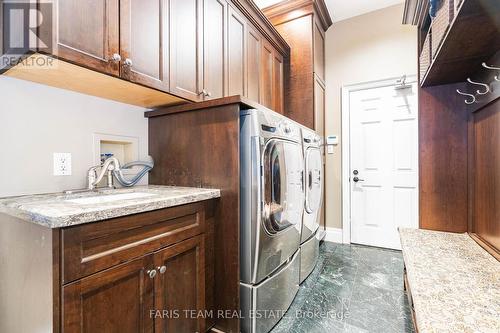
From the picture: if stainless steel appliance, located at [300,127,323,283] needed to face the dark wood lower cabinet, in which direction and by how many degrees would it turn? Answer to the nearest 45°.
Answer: approximately 135° to its right

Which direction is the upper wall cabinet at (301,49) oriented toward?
to the viewer's right

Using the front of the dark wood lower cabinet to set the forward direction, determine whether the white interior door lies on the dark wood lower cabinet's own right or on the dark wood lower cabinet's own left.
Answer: on the dark wood lower cabinet's own left

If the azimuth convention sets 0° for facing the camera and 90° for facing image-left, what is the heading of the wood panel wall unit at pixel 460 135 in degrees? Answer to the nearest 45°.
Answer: approximately 90°

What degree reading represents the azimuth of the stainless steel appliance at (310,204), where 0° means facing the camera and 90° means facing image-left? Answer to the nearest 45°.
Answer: approximately 270°

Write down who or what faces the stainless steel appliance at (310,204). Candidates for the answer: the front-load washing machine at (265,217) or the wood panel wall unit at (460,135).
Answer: the wood panel wall unit

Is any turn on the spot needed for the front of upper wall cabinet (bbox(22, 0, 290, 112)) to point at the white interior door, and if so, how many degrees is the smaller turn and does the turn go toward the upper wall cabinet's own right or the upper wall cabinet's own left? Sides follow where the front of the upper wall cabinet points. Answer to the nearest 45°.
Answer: approximately 45° to the upper wall cabinet's own left

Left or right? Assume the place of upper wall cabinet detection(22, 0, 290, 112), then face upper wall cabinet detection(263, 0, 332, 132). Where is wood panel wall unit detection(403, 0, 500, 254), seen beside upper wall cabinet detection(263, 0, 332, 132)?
right
